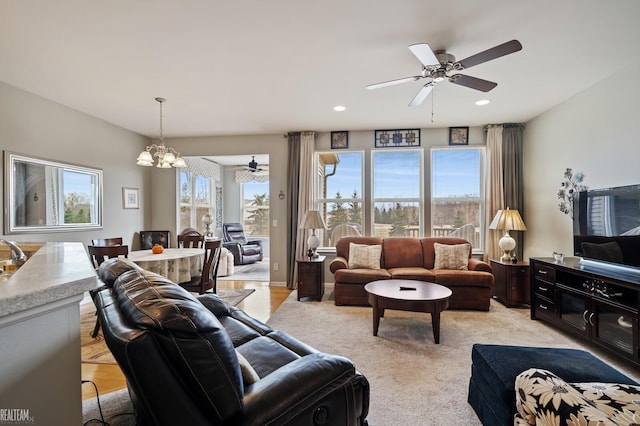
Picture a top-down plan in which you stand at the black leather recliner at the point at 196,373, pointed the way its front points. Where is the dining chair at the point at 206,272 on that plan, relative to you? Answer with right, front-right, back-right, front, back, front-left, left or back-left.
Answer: front-left

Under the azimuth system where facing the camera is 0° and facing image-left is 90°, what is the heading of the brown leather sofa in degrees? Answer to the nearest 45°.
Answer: approximately 0°

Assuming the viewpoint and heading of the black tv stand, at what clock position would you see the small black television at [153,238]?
The small black television is roughly at 1 o'clock from the black tv stand.

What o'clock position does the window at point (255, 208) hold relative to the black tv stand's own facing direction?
The window is roughly at 2 o'clock from the black tv stand.

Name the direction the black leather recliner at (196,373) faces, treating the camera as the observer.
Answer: facing away from the viewer and to the right of the viewer

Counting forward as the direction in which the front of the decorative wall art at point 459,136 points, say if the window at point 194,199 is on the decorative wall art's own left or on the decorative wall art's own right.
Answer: on the decorative wall art's own right

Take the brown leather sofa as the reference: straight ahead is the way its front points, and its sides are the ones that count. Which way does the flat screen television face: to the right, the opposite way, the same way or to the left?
to the right

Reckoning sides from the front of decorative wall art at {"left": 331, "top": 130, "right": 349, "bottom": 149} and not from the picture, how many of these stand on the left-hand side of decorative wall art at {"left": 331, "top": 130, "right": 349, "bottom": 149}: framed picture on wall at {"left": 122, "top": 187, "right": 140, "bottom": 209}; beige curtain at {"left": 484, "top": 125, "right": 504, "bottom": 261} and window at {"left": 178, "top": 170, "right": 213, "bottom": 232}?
1

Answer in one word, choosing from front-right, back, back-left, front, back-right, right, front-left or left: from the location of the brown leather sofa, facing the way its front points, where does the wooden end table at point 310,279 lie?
right
